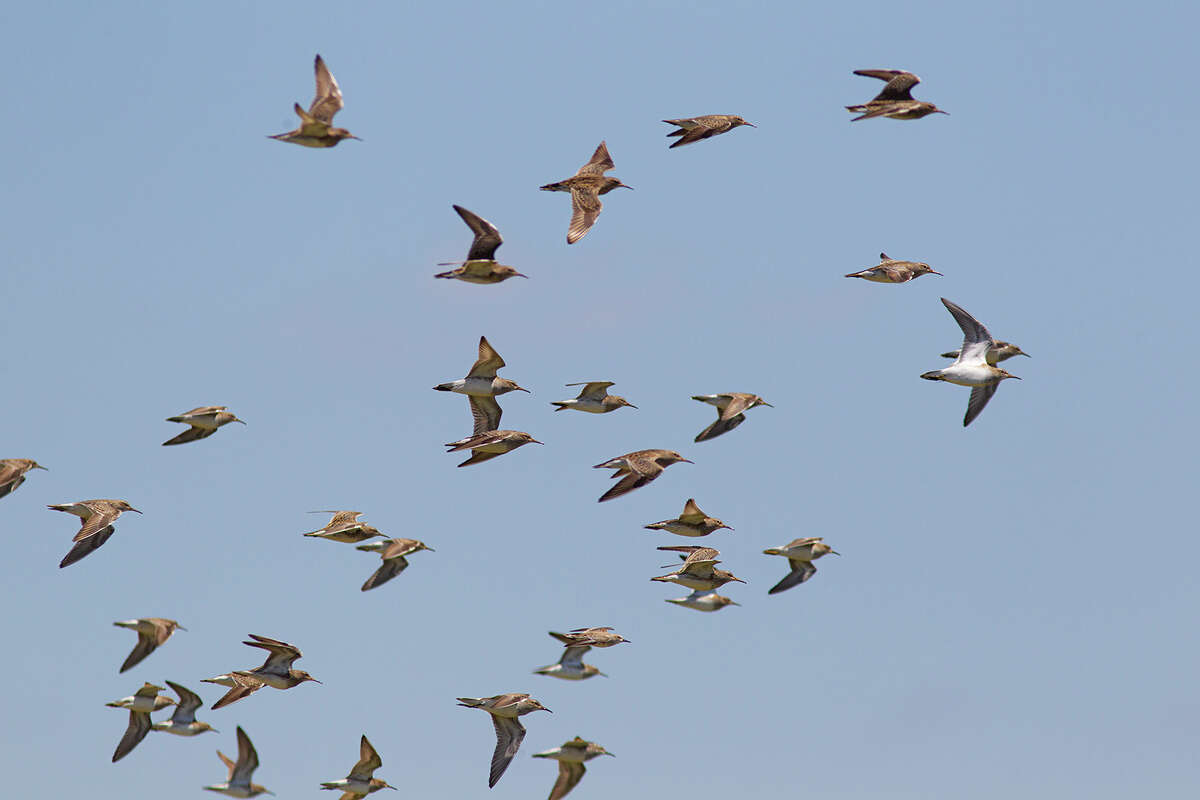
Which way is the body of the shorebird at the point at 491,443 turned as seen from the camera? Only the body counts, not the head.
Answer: to the viewer's right

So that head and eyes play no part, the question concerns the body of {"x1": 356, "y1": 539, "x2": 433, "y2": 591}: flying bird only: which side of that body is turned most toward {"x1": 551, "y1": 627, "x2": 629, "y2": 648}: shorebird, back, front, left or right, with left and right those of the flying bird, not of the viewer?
front

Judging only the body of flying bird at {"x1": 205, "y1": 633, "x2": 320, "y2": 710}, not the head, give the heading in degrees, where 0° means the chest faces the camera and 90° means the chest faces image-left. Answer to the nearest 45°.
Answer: approximately 270°

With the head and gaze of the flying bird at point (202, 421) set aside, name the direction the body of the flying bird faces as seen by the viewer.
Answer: to the viewer's right

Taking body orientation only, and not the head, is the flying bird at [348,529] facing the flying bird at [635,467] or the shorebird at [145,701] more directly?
the flying bird

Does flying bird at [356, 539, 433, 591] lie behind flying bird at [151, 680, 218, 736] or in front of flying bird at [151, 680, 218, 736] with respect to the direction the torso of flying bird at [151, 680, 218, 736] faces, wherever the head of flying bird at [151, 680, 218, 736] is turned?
in front

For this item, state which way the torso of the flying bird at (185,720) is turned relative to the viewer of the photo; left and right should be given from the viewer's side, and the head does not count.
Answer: facing to the right of the viewer

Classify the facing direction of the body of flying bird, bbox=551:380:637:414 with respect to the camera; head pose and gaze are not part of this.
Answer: to the viewer's right

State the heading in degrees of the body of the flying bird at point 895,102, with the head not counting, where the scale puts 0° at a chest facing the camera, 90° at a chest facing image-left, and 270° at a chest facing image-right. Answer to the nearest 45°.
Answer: approximately 270°

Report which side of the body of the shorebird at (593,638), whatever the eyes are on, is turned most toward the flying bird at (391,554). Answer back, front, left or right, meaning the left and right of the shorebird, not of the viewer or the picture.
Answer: back

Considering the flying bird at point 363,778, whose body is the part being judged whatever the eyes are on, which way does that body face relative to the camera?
to the viewer's right

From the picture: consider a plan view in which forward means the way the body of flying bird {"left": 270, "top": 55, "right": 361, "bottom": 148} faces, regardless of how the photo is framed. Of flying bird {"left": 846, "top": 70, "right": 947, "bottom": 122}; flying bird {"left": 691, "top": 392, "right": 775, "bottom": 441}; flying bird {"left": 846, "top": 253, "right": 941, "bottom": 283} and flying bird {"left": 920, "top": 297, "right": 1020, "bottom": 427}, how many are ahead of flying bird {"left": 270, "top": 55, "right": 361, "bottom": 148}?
4

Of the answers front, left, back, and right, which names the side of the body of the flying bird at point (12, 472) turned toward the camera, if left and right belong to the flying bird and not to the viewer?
right

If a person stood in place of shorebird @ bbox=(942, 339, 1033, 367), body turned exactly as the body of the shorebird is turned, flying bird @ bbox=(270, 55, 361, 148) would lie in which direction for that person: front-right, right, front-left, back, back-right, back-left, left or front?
back-right

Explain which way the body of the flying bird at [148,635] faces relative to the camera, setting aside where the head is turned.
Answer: to the viewer's right
